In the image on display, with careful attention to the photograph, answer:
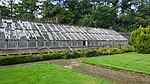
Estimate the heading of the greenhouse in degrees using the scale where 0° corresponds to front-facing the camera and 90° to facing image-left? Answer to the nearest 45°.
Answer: approximately 315°

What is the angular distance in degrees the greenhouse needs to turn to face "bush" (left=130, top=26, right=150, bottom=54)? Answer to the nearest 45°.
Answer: approximately 45° to its left
